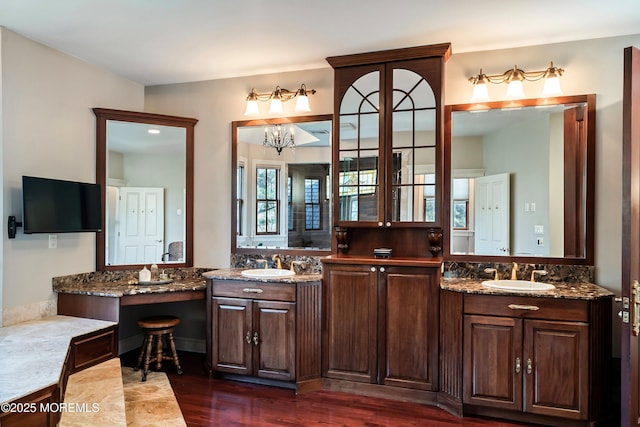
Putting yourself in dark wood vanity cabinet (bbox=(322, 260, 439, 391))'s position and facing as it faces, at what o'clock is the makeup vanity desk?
The makeup vanity desk is roughly at 3 o'clock from the dark wood vanity cabinet.

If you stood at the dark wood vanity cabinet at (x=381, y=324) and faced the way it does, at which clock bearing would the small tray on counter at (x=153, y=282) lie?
The small tray on counter is roughly at 3 o'clock from the dark wood vanity cabinet.

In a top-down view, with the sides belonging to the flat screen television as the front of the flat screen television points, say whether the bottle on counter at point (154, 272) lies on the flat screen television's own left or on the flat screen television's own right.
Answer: on the flat screen television's own left

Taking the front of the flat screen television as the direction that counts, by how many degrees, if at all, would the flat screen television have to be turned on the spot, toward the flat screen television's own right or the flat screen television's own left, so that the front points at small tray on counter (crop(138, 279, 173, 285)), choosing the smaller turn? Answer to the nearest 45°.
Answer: approximately 45° to the flat screen television's own left

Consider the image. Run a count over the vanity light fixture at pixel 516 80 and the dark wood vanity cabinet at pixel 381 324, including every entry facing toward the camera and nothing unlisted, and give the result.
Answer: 2

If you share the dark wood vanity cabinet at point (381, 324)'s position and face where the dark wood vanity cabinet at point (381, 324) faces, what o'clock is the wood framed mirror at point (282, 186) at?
The wood framed mirror is roughly at 4 o'clock from the dark wood vanity cabinet.

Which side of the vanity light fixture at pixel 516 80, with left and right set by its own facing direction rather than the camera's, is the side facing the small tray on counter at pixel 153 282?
right

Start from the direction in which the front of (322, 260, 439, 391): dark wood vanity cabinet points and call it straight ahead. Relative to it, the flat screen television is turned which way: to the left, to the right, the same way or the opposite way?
to the left

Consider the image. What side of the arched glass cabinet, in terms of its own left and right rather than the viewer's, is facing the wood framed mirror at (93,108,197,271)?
right

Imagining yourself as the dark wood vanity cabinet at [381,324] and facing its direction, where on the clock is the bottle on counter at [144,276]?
The bottle on counter is roughly at 3 o'clock from the dark wood vanity cabinet.

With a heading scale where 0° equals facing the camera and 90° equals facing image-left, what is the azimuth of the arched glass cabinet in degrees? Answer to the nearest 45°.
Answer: approximately 0°
